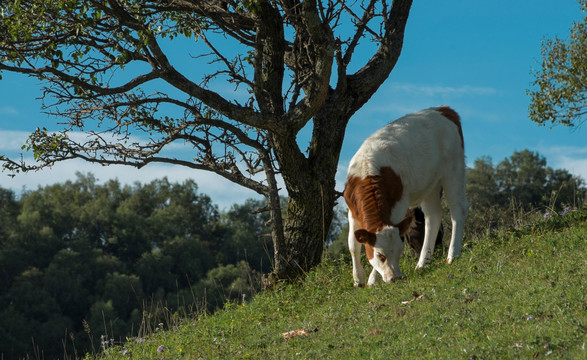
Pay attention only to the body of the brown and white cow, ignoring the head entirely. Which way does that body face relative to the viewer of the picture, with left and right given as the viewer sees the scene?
facing the viewer and to the left of the viewer
